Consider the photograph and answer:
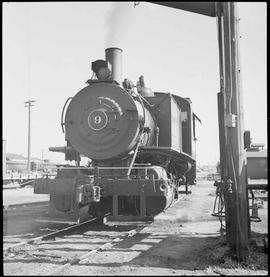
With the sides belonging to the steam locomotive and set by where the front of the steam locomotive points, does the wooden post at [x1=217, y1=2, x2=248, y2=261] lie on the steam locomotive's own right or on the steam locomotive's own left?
on the steam locomotive's own left

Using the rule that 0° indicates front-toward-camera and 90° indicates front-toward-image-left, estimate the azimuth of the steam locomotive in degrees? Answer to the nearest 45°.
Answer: approximately 45°
